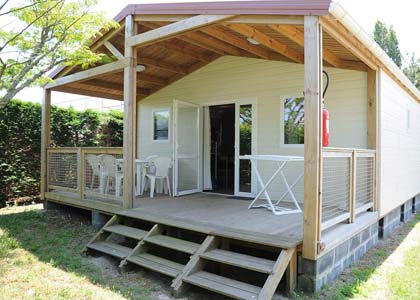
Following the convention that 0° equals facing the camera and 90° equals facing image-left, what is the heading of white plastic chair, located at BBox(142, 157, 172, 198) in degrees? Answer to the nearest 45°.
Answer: approximately 45°

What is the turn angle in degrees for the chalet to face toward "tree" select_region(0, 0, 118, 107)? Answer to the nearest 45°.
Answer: approximately 45° to its right

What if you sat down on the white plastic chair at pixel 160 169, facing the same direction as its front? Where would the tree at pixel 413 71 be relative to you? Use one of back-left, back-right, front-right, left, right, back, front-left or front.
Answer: back

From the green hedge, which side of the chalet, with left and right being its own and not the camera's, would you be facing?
right

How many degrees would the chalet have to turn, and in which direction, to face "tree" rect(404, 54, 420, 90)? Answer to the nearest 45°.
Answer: approximately 180°

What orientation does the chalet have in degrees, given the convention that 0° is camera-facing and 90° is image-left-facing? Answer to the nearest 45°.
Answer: approximately 45°

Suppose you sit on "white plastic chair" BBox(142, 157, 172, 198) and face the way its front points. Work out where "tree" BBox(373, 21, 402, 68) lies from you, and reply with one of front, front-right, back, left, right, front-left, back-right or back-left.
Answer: back
